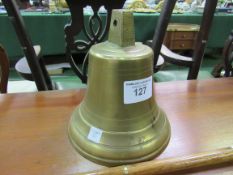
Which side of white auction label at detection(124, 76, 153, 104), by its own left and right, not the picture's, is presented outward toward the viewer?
front

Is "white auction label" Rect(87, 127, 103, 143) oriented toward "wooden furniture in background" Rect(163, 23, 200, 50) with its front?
no

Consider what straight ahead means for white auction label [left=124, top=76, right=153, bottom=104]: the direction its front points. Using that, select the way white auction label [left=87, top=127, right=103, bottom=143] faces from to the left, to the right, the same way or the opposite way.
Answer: the same way

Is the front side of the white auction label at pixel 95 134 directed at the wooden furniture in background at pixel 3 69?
no

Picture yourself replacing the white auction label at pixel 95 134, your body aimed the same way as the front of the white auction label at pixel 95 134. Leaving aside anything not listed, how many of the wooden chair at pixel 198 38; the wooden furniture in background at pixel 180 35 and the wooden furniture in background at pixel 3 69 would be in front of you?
0

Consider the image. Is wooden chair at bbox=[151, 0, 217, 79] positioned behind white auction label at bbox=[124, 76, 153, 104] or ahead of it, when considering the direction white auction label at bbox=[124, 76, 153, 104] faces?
behind

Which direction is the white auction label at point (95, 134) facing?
toward the camera

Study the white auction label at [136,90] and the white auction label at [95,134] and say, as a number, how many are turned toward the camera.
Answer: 2

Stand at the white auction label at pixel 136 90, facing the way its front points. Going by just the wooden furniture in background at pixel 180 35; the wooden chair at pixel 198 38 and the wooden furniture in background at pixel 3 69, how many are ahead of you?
0

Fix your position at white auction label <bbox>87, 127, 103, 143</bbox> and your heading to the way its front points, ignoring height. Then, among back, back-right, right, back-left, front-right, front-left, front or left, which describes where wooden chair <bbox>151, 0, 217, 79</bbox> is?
back-left

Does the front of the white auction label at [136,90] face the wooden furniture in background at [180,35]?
no
